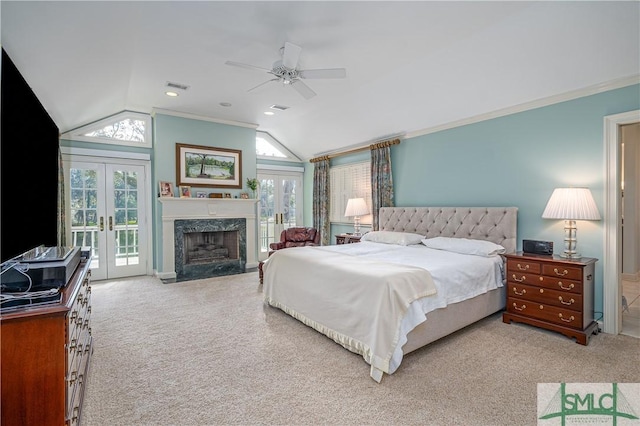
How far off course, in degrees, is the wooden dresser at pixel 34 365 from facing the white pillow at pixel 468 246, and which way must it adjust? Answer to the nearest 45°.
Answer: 0° — it already faces it

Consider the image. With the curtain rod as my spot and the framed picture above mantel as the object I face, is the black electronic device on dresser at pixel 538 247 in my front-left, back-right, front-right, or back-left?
back-left

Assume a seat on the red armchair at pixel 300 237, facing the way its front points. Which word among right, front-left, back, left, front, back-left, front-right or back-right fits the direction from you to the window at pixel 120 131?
front-right

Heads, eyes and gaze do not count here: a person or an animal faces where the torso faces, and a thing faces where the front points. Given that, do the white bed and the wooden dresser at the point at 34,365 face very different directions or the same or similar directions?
very different directions

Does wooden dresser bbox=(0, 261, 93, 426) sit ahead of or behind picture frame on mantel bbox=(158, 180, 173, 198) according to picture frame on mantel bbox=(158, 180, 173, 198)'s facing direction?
ahead

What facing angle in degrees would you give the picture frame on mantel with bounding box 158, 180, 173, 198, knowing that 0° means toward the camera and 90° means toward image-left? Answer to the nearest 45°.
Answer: approximately 0°

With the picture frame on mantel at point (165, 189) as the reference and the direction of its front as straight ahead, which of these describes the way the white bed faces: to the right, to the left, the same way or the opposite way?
to the right

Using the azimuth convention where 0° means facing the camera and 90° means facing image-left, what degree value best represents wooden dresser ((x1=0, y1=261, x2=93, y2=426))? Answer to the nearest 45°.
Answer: approximately 270°

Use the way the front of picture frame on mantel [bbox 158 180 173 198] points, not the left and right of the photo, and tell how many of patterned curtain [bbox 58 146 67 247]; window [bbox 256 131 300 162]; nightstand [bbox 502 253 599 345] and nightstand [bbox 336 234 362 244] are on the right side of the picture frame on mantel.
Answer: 1

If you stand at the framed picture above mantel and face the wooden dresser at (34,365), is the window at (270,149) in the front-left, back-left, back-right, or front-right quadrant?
back-left
